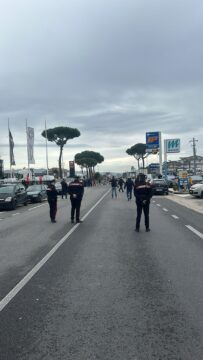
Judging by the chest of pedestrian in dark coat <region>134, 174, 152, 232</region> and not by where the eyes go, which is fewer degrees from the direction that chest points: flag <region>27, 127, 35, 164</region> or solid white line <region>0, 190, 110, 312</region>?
the flag

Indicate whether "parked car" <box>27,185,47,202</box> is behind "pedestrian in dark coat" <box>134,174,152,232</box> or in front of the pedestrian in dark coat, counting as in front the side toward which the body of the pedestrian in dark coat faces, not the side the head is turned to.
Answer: in front

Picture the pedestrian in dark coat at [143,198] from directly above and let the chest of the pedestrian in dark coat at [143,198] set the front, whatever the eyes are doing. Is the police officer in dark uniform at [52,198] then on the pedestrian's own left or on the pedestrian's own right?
on the pedestrian's own left

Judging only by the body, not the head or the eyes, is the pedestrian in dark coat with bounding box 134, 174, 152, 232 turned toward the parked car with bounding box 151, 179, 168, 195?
yes

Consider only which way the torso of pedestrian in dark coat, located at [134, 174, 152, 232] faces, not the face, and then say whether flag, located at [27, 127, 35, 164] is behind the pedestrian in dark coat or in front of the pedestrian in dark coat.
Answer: in front

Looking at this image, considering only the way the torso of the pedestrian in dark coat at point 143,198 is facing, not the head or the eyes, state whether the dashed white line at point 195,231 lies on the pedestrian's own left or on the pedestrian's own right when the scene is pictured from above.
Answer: on the pedestrian's own right

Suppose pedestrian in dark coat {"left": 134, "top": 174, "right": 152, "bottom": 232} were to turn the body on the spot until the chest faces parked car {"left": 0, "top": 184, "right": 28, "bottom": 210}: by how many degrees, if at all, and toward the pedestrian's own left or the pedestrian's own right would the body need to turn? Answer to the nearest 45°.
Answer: approximately 45° to the pedestrian's own left

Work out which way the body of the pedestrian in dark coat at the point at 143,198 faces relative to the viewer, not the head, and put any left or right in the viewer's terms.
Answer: facing away from the viewer

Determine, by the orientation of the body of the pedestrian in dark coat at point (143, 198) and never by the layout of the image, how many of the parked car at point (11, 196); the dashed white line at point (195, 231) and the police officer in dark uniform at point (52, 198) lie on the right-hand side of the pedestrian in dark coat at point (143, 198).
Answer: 1
